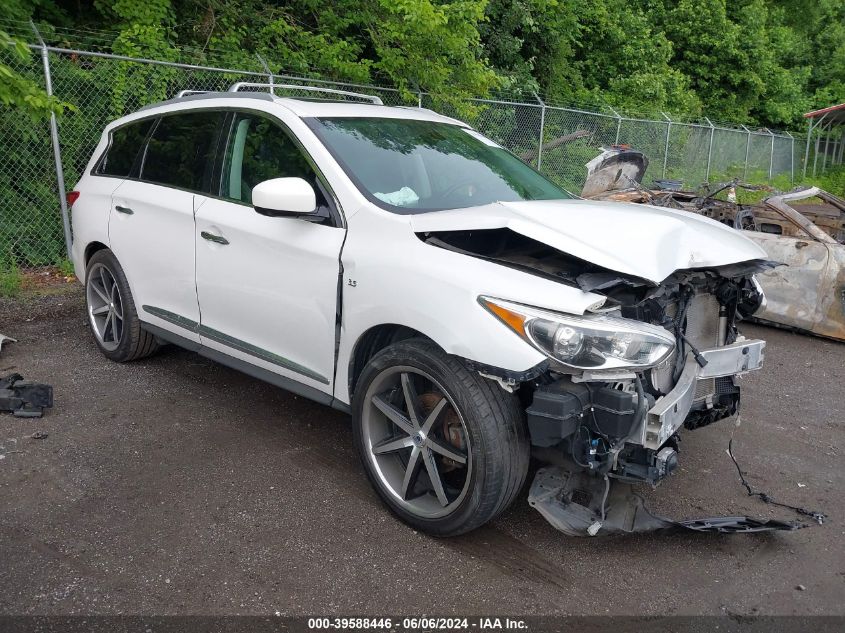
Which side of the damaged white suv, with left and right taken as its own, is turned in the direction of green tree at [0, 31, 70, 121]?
back

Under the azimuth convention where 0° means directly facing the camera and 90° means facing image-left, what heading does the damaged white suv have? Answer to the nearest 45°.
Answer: approximately 315°

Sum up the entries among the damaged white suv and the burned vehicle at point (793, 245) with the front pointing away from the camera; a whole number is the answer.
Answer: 0

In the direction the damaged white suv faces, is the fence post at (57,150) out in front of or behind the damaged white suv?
behind

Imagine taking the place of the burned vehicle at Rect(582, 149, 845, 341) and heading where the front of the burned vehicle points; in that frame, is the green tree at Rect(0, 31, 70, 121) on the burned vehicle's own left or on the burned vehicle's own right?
on the burned vehicle's own right
